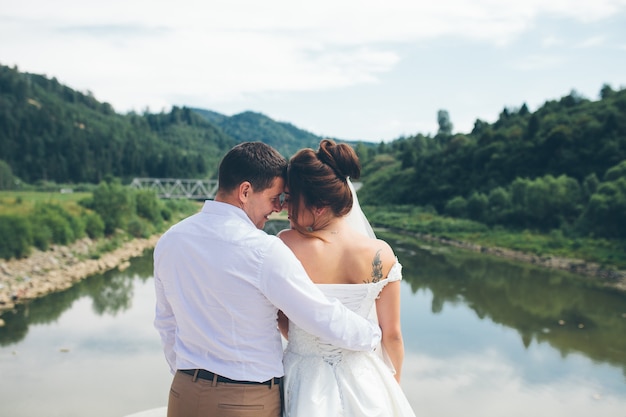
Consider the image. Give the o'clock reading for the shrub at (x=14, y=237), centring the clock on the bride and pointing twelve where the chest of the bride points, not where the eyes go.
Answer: The shrub is roughly at 11 o'clock from the bride.

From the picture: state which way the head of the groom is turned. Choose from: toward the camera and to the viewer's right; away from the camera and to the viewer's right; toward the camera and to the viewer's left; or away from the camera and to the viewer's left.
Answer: away from the camera and to the viewer's right

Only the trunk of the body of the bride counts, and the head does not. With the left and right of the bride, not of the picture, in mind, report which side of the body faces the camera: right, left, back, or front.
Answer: back

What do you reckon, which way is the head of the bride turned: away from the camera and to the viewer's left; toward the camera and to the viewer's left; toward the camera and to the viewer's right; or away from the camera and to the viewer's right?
away from the camera and to the viewer's left
